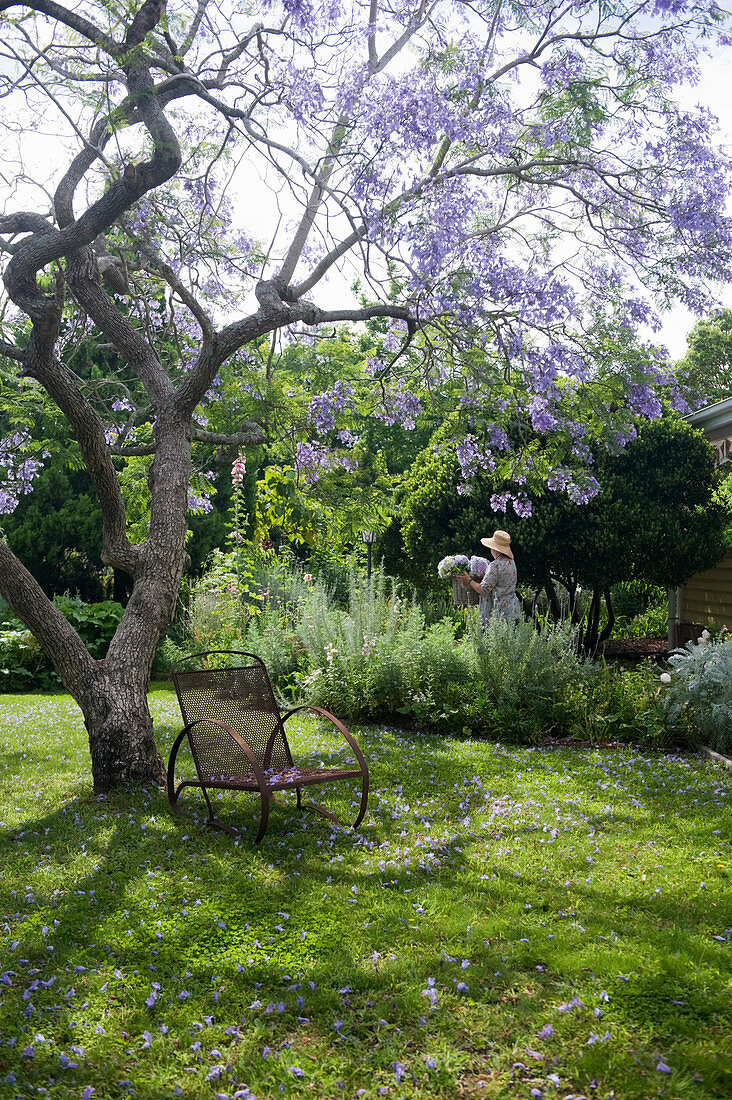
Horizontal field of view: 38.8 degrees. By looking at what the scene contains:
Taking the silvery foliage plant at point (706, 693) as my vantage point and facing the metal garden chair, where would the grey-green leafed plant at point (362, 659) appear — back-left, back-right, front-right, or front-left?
front-right

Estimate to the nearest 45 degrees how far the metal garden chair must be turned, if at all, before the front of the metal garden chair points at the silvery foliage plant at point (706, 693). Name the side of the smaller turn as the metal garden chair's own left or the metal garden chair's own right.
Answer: approximately 45° to the metal garden chair's own left

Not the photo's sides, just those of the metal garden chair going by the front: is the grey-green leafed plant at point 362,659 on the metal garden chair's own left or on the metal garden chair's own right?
on the metal garden chair's own left

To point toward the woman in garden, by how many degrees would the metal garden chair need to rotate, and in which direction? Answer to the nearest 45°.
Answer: approximately 90° to its left

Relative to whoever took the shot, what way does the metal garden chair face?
facing the viewer and to the right of the viewer

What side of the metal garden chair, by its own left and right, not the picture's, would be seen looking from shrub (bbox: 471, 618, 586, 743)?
left

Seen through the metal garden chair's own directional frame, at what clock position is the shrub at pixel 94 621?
The shrub is roughly at 7 o'clock from the metal garden chair.

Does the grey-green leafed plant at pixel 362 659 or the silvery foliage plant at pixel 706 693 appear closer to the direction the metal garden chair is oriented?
the silvery foliage plant
